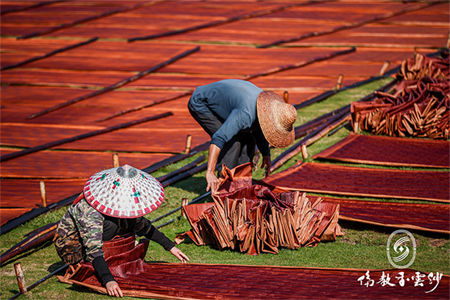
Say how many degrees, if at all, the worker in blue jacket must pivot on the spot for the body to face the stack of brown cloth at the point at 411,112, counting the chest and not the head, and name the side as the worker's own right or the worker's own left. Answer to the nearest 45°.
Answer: approximately 90° to the worker's own left

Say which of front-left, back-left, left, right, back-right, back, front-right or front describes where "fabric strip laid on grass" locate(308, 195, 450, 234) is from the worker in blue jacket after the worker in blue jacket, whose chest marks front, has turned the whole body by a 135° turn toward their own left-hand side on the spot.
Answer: right

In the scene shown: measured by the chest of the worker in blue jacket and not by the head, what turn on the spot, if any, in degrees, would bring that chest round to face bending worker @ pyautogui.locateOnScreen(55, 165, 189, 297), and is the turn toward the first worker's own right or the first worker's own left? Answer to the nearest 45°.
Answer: approximately 90° to the first worker's own right

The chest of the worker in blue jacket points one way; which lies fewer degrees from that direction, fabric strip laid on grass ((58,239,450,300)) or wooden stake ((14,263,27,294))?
the fabric strip laid on grass

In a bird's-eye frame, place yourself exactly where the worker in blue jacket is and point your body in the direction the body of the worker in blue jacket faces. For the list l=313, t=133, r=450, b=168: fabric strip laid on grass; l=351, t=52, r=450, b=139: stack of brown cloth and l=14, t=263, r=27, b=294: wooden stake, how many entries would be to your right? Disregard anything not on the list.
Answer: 1

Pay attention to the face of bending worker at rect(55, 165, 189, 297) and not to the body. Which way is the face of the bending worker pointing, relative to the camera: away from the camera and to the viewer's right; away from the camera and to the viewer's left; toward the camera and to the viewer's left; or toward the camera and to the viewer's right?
toward the camera and to the viewer's right

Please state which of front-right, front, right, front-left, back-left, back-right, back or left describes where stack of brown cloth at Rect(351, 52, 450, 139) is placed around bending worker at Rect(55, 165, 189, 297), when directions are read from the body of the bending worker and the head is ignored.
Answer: left

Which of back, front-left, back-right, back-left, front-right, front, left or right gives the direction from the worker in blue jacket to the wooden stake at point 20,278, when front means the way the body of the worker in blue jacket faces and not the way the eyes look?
right

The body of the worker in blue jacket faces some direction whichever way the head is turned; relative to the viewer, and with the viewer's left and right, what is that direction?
facing the viewer and to the right of the viewer

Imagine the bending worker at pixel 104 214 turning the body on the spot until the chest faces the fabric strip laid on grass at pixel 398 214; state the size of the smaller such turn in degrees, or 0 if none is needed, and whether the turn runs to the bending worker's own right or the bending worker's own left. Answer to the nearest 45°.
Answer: approximately 45° to the bending worker's own left

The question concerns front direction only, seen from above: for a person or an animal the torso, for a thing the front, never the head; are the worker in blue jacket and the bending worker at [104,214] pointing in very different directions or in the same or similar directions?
same or similar directions

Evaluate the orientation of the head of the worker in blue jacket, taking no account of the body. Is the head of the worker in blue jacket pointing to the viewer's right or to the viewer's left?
to the viewer's right

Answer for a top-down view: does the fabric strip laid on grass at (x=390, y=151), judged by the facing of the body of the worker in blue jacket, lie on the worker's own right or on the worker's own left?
on the worker's own left

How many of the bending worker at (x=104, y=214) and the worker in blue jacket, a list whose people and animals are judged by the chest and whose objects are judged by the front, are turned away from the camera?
0
